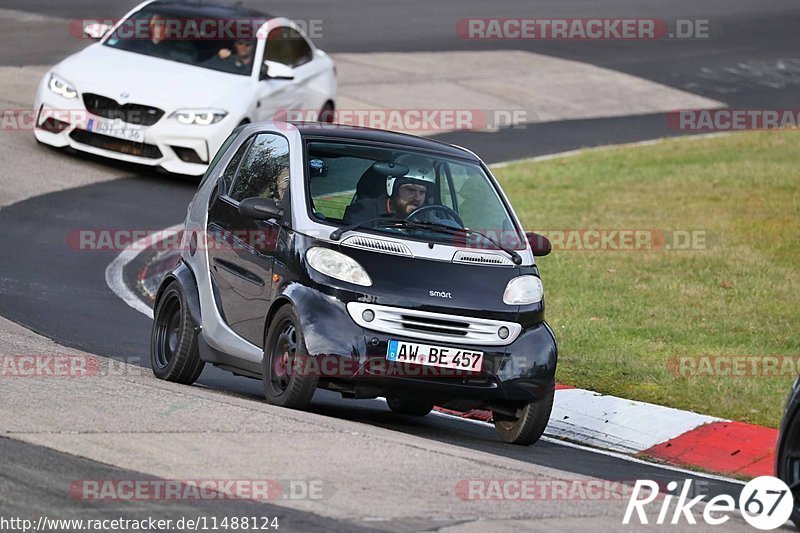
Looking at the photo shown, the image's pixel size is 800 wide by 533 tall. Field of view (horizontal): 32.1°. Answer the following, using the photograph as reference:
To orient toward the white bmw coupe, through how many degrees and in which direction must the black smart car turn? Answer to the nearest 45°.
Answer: approximately 135° to its left

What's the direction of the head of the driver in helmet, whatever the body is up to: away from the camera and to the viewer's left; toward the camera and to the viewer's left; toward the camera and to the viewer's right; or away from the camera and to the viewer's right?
toward the camera and to the viewer's right

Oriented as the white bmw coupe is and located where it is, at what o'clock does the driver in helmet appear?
The driver in helmet is roughly at 10 o'clock from the white bmw coupe.

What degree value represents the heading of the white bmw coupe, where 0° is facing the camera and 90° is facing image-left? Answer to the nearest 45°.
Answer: approximately 45°

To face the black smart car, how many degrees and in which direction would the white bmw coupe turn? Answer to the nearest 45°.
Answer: approximately 45° to its left
